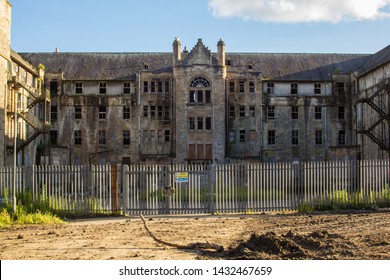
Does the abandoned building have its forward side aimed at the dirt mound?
yes

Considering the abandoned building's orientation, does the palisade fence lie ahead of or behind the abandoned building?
ahead

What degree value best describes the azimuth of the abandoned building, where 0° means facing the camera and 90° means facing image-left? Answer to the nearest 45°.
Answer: approximately 0°

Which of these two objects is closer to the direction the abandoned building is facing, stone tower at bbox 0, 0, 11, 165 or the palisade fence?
the palisade fence

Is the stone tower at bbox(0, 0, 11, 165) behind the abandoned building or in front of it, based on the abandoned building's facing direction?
in front
